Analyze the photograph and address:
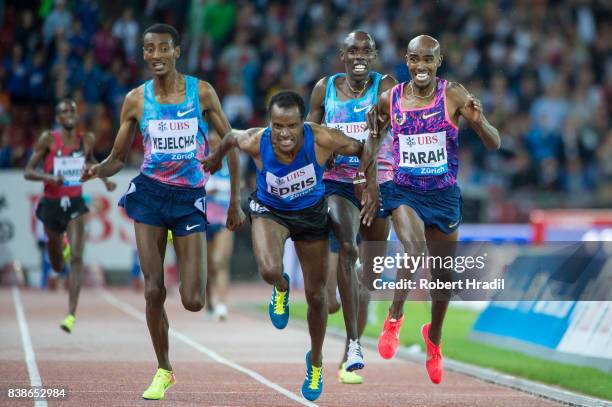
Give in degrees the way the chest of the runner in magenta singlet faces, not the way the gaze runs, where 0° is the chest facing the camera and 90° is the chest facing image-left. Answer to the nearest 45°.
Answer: approximately 0°

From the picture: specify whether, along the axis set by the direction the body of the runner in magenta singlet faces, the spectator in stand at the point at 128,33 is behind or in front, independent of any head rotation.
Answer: behind
